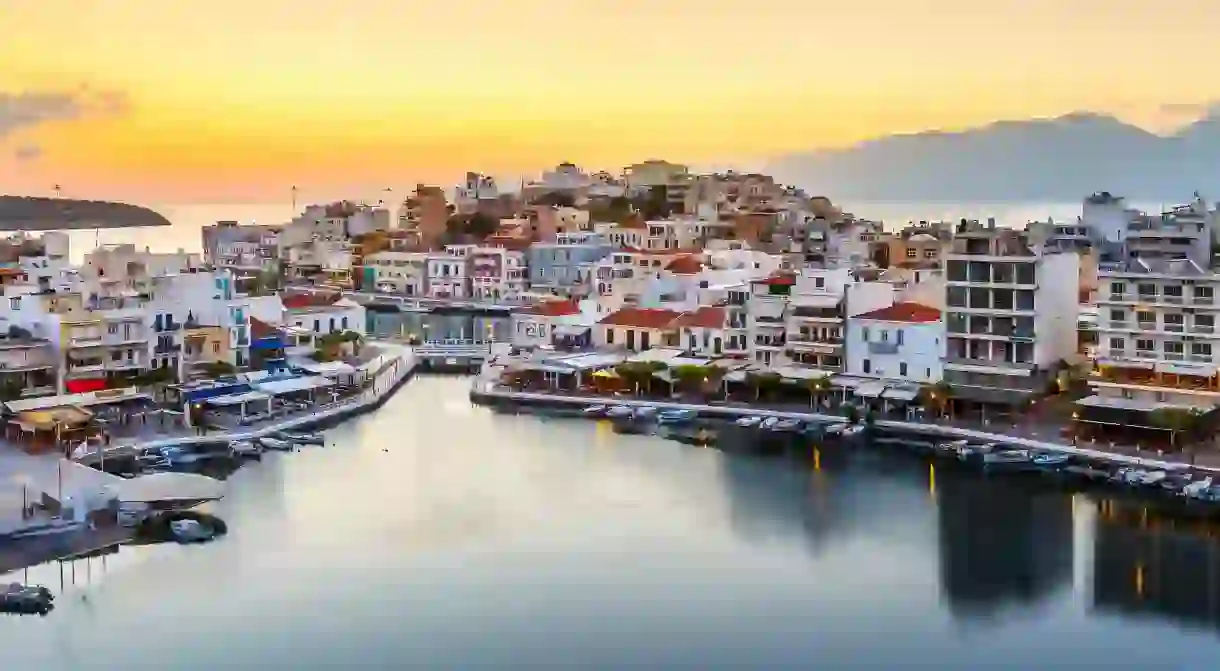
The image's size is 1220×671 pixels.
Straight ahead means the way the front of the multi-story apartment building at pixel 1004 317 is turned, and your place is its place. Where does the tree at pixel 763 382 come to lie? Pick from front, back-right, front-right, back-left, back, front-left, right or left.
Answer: front-right

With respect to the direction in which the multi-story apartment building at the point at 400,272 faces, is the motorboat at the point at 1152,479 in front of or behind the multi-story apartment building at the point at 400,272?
in front

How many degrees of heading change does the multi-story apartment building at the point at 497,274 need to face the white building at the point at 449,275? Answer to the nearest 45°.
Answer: approximately 135° to its right

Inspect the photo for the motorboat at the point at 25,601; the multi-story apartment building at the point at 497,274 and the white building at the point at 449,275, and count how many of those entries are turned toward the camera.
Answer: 2

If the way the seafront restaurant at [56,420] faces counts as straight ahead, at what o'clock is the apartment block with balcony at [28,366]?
The apartment block with balcony is roughly at 7 o'clock from the seafront restaurant.

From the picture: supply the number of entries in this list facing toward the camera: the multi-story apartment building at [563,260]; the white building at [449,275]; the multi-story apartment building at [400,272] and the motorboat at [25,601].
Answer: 3
